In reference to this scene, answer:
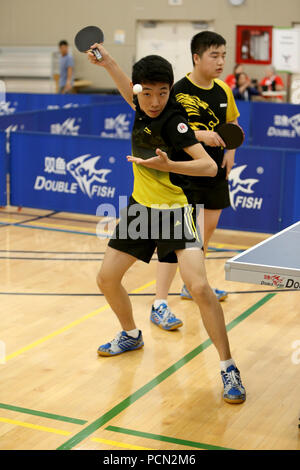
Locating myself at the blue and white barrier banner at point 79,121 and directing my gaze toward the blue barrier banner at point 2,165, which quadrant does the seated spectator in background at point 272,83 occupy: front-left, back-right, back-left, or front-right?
back-left

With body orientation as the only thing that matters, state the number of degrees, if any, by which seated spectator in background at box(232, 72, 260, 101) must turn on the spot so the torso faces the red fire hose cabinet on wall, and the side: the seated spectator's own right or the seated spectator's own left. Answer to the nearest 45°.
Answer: approximately 180°

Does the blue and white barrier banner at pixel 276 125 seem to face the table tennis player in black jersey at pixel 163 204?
yes

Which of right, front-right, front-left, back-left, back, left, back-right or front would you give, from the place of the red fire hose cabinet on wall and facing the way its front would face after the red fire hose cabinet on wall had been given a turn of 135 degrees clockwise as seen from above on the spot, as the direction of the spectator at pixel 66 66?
front-left

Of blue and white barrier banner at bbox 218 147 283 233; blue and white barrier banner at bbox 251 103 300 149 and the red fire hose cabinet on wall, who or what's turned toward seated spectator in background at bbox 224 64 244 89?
the red fire hose cabinet on wall

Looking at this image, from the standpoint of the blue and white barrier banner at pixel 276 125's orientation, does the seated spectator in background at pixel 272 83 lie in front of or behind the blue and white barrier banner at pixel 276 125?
behind

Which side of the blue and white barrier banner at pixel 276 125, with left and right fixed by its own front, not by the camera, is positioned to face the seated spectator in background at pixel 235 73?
back

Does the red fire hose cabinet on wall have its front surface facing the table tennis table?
yes

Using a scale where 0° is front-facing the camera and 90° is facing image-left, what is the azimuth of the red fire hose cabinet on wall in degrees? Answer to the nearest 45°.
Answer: approximately 0°

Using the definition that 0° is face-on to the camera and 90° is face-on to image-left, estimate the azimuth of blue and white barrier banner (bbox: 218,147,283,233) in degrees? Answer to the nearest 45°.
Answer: approximately 0°

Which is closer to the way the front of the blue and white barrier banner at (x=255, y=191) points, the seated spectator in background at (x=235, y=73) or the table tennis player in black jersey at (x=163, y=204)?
the table tennis player in black jersey

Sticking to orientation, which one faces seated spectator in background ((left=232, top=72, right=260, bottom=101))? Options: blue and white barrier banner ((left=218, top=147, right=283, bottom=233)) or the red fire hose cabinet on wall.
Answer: the red fire hose cabinet on wall
